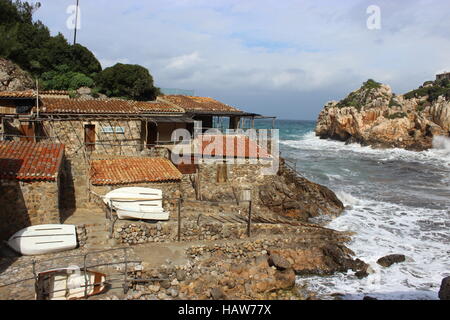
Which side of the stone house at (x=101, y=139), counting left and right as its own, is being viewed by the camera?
front

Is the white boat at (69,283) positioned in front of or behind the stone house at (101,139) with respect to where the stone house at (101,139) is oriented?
in front

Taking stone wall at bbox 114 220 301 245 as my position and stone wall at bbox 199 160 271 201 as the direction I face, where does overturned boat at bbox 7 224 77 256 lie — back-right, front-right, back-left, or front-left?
back-left

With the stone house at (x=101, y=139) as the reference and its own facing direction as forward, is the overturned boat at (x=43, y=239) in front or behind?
in front

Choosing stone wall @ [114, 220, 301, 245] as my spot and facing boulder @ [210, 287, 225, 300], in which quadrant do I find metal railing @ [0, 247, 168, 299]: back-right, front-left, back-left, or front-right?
front-right

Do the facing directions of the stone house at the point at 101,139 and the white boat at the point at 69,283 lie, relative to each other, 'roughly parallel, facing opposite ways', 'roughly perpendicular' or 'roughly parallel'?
roughly perpendicular

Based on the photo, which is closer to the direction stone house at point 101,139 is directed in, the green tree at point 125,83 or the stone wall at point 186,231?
the stone wall
